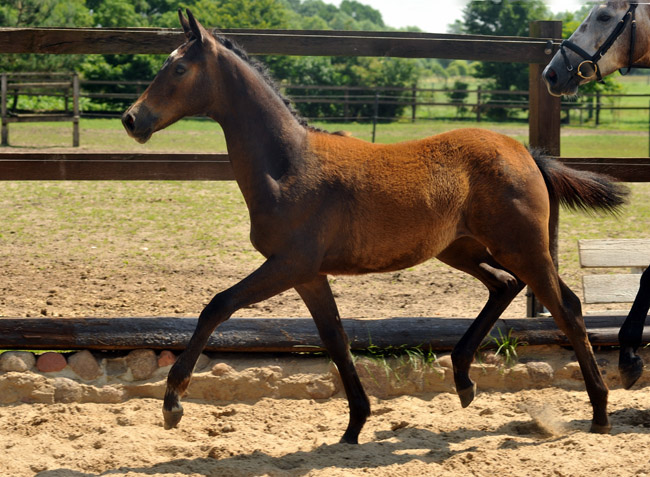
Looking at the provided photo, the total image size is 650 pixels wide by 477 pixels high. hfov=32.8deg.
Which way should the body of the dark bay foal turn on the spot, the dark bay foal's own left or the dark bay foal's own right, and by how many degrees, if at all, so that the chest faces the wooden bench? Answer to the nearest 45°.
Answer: approximately 135° to the dark bay foal's own right

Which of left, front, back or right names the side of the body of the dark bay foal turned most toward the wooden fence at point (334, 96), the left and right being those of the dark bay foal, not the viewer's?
right

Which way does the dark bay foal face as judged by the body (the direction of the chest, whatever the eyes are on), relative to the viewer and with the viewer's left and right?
facing to the left of the viewer

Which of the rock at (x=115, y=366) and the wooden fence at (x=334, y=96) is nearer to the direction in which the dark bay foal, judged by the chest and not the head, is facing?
the rock
